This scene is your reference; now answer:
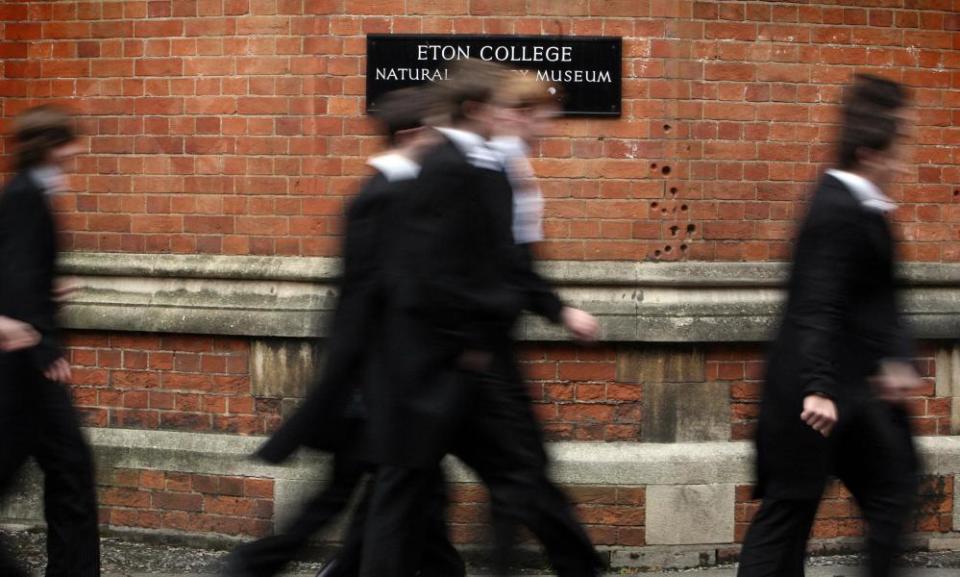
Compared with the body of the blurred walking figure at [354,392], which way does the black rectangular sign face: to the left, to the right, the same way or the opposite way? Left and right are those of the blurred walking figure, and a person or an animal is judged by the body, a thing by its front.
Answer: to the right

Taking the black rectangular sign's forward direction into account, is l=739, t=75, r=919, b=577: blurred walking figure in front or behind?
in front

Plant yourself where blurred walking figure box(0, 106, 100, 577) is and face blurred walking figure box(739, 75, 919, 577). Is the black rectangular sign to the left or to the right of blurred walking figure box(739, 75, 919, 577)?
left

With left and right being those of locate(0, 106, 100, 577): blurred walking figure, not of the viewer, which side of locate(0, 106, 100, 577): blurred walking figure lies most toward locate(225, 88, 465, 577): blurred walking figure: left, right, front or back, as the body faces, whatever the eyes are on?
front

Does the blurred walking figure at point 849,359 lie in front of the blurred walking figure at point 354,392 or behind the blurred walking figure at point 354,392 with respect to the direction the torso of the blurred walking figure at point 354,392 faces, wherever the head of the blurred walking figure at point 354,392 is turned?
in front

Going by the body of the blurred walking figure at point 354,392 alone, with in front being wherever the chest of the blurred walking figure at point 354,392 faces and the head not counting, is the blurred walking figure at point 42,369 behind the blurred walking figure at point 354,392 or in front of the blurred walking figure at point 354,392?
behind

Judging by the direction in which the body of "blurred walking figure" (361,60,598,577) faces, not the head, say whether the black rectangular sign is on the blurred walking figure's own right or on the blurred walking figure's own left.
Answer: on the blurred walking figure's own left

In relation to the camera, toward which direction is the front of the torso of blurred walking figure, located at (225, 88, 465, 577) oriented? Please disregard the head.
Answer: to the viewer's right

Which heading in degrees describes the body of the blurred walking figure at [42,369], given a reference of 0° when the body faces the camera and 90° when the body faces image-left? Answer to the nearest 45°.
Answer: approximately 270°

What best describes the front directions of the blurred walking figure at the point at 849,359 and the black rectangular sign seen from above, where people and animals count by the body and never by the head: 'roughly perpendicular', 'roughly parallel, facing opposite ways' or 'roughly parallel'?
roughly perpendicular

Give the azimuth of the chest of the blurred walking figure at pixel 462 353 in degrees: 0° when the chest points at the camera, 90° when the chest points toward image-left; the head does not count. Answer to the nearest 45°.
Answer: approximately 270°

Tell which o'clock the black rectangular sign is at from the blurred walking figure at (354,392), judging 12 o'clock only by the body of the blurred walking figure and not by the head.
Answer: The black rectangular sign is roughly at 10 o'clock from the blurred walking figure.

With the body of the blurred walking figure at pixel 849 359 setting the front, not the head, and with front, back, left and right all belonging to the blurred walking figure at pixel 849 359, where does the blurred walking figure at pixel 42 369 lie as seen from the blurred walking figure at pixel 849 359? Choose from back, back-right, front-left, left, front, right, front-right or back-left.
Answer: back

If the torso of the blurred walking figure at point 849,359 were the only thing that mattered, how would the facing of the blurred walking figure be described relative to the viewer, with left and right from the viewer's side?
facing to the right of the viewer
